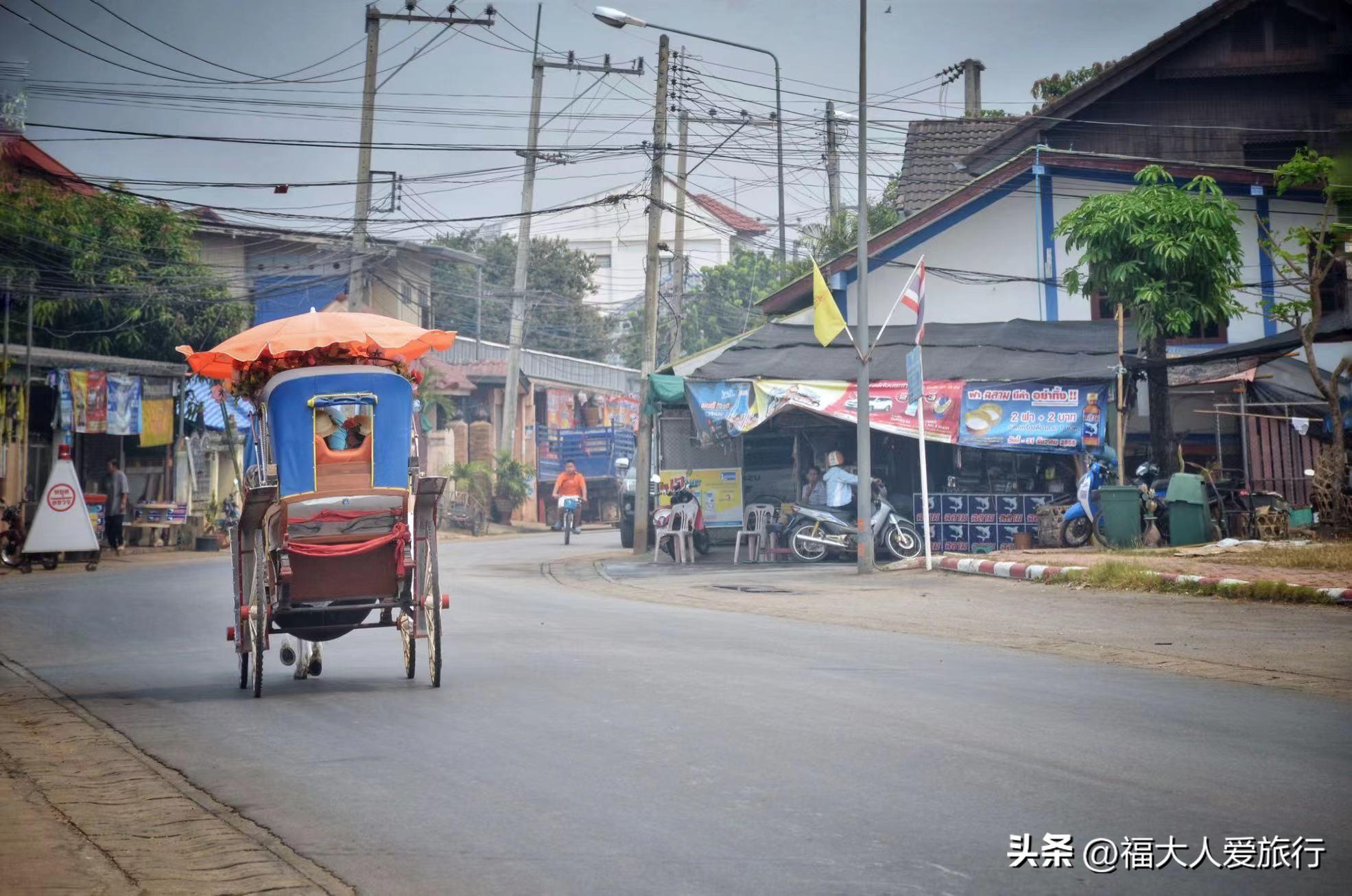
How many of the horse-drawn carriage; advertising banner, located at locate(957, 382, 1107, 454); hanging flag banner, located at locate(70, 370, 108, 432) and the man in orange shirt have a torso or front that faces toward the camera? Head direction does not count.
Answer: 3

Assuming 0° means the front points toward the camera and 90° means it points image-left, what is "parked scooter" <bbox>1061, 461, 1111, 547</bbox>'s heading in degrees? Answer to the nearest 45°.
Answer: approximately 45°

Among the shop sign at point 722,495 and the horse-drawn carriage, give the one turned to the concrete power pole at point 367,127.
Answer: the horse-drawn carriage

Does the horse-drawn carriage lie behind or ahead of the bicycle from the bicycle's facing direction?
ahead

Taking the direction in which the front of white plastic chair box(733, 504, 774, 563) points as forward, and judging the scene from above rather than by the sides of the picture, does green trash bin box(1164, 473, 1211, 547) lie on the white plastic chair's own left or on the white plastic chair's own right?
on the white plastic chair's own left

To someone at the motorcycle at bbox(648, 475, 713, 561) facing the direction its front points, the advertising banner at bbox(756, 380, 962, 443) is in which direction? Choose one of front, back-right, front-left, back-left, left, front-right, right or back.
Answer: left

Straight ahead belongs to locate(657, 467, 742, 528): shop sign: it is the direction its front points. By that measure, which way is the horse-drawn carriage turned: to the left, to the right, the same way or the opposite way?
the opposite way

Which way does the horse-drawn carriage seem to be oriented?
away from the camera

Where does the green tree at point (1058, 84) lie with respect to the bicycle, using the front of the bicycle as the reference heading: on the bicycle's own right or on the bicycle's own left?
on the bicycle's own left

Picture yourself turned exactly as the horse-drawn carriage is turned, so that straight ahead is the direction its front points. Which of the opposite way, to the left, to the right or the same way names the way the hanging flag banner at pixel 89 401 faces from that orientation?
the opposite way
